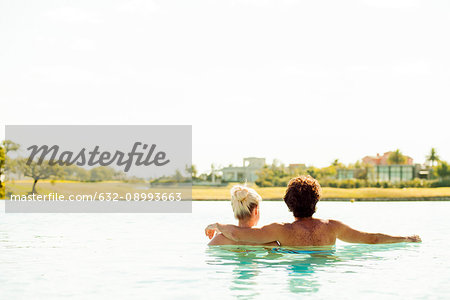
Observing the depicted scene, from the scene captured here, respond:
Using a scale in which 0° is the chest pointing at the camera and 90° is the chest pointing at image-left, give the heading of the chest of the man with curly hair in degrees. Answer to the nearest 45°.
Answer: approximately 180°

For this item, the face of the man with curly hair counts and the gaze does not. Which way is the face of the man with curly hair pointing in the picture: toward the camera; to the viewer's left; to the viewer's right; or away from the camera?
away from the camera
